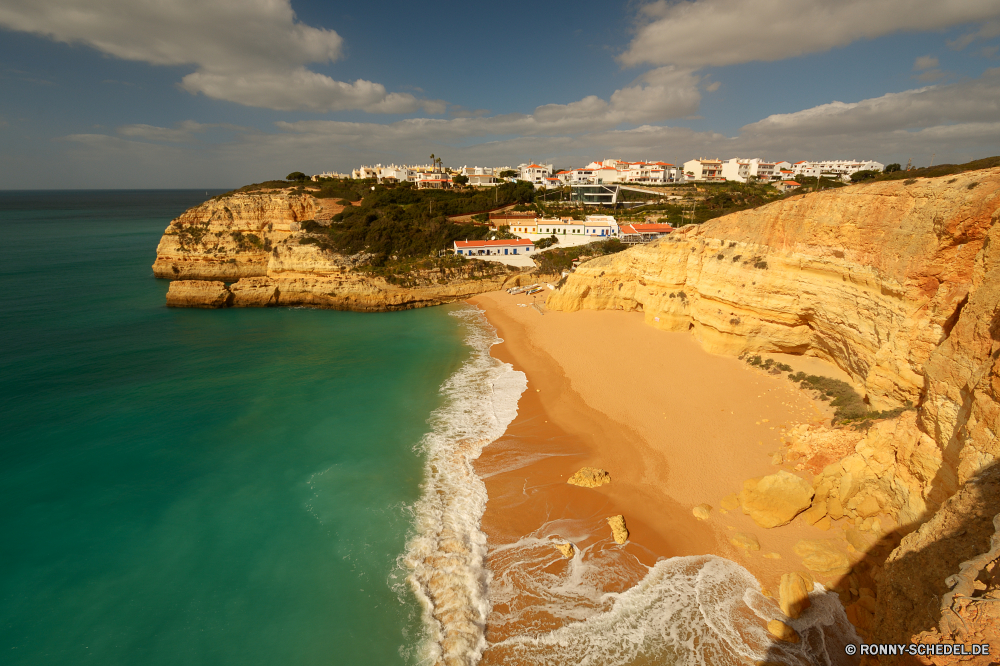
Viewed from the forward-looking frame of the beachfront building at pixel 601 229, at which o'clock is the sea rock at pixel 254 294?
The sea rock is roughly at 2 o'clock from the beachfront building.

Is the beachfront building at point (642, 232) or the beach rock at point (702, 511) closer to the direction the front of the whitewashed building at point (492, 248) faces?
the beach rock

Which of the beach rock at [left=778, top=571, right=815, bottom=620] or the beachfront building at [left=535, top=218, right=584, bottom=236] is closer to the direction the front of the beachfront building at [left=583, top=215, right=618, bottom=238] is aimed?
the beach rock

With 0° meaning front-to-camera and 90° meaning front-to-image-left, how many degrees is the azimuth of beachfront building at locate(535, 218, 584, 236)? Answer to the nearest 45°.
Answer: approximately 0°

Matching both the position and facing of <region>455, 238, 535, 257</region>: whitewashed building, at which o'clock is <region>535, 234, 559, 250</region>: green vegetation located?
The green vegetation is roughly at 8 o'clock from the whitewashed building.

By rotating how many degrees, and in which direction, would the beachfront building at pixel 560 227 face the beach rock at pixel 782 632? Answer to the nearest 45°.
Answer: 0° — it already faces it

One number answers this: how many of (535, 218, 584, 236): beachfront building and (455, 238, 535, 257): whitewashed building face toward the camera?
2

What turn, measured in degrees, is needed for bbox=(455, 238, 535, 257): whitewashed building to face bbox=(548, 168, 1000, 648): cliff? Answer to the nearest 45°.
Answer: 0° — it already faces it
